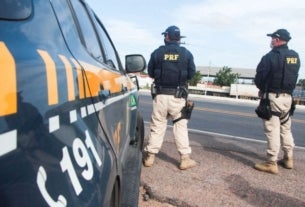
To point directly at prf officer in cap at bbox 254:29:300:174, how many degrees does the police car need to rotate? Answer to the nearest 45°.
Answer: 0° — it already faces them

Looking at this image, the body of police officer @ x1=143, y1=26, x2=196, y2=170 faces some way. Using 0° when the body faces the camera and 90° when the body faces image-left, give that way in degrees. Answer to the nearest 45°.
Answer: approximately 180°

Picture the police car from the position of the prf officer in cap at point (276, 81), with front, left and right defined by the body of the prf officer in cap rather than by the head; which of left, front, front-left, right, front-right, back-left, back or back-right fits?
back-left

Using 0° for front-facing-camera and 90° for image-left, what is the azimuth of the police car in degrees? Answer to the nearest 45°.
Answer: approximately 225°

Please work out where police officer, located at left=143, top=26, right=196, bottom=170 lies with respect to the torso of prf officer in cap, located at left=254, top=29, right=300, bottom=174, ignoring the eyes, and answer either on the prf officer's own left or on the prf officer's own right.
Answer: on the prf officer's own left

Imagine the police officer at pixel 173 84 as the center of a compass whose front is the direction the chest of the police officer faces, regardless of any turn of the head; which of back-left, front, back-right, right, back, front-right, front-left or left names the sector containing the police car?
back

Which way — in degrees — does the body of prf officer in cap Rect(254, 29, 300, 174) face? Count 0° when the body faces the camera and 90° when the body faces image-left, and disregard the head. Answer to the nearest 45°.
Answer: approximately 135°
